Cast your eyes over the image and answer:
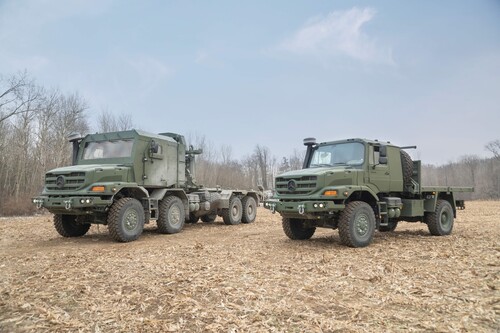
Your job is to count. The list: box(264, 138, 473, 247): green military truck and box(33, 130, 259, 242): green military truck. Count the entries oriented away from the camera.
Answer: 0

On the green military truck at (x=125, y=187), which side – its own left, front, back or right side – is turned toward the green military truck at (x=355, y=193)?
left

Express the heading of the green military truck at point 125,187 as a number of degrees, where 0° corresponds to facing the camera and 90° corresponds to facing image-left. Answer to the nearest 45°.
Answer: approximately 45°

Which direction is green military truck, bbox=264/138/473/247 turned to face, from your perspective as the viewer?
facing the viewer and to the left of the viewer

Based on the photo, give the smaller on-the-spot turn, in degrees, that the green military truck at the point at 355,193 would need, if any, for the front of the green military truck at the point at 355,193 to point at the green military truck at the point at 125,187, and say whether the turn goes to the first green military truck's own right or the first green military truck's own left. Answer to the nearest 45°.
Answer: approximately 45° to the first green military truck's own right
